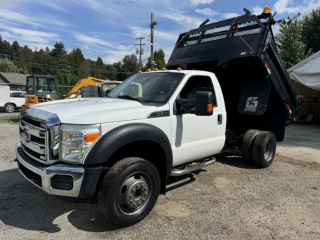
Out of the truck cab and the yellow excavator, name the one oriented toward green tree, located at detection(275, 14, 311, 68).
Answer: the yellow excavator

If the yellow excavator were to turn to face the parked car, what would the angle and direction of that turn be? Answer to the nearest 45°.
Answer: approximately 135° to its left

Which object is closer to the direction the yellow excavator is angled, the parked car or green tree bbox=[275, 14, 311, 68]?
the green tree

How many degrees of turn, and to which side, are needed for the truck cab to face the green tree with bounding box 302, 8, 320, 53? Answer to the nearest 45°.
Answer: approximately 180°

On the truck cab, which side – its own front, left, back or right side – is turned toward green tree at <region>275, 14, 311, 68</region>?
back

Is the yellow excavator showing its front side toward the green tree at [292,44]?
yes

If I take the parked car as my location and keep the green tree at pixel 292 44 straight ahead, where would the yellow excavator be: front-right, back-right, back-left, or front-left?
front-right

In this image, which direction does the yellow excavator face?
to the viewer's right

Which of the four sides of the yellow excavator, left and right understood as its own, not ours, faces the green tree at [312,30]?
front

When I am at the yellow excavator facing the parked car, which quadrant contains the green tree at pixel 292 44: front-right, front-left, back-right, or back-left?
back-right

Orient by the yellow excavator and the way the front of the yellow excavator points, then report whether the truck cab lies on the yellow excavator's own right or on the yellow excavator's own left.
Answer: on the yellow excavator's own right

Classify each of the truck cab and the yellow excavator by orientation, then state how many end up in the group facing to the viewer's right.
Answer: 1
